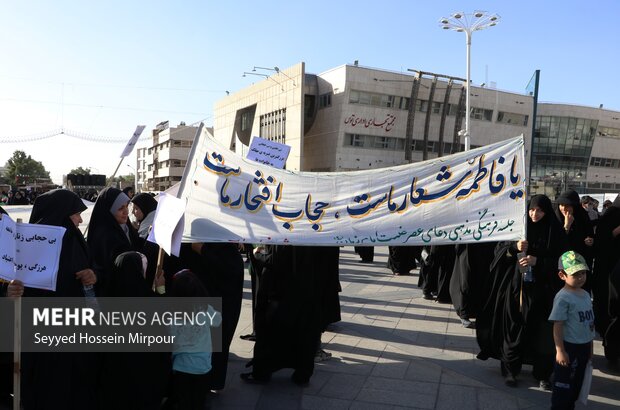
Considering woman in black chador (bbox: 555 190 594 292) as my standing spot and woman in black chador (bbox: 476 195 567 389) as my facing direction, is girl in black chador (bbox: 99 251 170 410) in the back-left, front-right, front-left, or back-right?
front-right

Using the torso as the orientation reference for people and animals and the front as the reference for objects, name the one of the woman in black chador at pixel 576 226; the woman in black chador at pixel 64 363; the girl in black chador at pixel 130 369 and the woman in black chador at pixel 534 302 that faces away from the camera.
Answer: the girl in black chador at pixel 130 369

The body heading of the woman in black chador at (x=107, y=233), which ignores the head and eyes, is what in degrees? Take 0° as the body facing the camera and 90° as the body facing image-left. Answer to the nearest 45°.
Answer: approximately 315°

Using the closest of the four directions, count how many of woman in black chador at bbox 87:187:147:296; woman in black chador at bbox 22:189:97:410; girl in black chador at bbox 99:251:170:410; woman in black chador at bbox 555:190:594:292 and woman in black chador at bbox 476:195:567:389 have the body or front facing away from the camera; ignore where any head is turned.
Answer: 1

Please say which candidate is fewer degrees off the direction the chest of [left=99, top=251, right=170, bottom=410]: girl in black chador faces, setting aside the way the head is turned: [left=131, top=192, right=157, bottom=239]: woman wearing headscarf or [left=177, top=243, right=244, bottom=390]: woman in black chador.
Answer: the woman wearing headscarf

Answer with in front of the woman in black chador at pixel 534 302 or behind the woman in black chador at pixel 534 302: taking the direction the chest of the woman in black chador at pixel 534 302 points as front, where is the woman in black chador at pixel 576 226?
behind

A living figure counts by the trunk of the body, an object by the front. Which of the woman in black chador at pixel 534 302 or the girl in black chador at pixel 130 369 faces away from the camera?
the girl in black chador at pixel 130 369

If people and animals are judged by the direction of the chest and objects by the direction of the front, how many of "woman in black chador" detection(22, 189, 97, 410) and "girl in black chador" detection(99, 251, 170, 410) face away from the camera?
1

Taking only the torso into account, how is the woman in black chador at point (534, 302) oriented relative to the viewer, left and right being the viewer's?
facing the viewer and to the left of the viewer

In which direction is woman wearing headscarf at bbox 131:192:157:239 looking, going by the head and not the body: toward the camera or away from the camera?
toward the camera

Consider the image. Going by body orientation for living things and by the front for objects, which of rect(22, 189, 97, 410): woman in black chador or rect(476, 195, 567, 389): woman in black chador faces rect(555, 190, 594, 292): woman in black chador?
rect(22, 189, 97, 410): woman in black chador

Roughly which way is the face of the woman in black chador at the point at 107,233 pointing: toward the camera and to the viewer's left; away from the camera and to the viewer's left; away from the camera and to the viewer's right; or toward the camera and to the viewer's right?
toward the camera and to the viewer's right

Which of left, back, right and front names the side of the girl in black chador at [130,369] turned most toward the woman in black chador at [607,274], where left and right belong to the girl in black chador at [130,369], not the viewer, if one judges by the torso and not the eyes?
right

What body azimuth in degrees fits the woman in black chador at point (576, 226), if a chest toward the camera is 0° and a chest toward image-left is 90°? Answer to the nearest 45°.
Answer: approximately 45°
